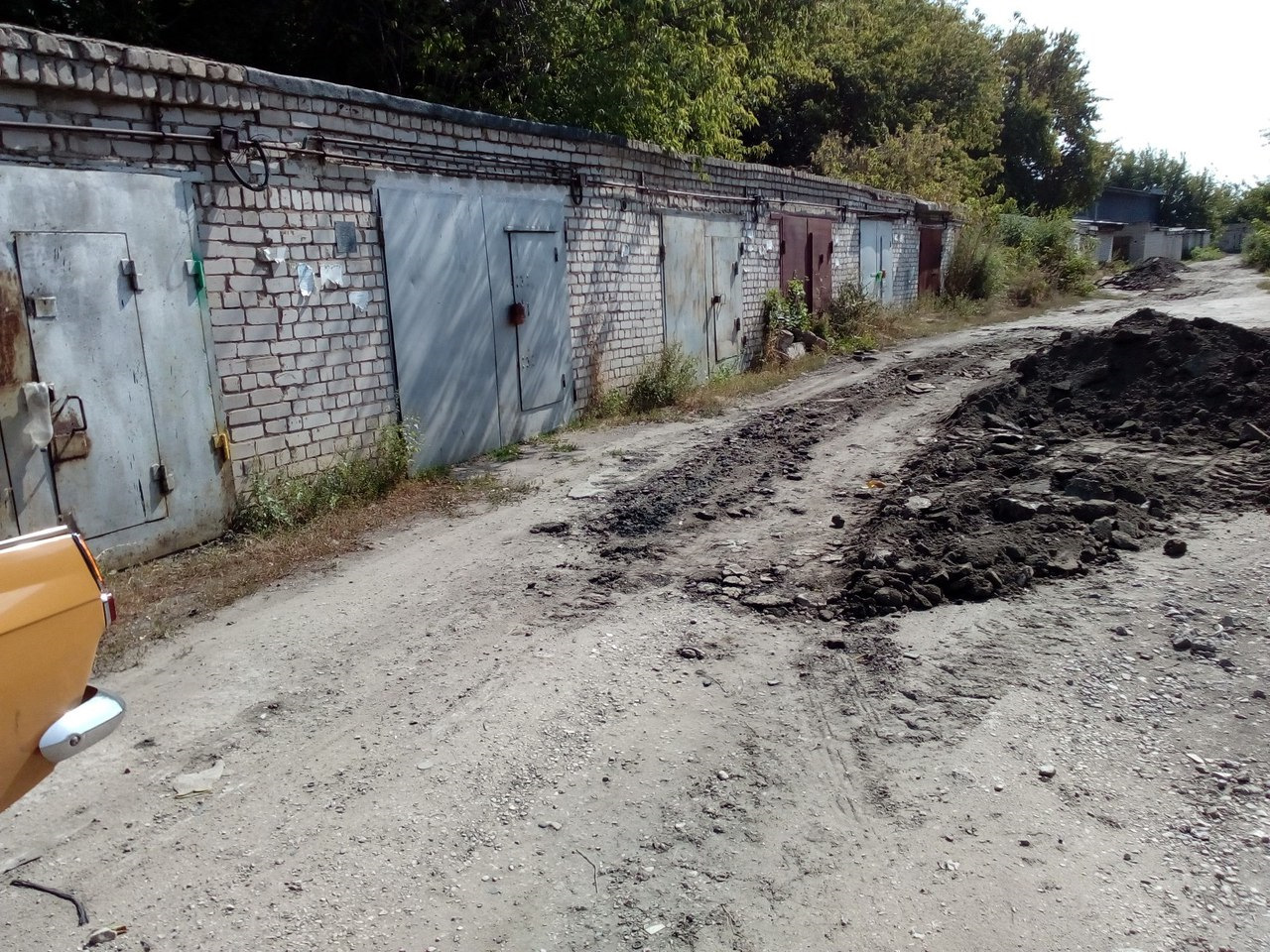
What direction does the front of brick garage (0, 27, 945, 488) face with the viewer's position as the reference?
facing the viewer and to the right of the viewer

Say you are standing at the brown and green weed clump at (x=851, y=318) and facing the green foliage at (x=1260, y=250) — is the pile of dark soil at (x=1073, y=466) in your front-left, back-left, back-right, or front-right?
back-right

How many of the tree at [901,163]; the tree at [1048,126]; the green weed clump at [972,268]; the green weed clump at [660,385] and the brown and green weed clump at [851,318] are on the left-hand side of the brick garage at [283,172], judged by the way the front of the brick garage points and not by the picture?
5

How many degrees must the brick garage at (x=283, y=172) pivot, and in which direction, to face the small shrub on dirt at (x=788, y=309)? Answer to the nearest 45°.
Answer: approximately 90° to its left

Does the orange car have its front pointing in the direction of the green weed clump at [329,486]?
no

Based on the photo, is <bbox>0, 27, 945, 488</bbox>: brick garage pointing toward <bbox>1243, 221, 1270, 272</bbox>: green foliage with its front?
no

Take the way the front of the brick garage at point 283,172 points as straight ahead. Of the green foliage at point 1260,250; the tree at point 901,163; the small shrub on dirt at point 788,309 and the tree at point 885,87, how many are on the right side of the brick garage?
0

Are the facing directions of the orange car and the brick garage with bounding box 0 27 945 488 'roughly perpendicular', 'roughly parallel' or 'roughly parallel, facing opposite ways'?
roughly perpendicular

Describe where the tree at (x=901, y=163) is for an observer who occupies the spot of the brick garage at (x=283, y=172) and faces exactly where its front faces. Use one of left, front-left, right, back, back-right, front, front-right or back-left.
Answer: left

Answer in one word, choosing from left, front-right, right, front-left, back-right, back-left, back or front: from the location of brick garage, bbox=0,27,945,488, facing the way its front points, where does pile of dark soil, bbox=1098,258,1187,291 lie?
left

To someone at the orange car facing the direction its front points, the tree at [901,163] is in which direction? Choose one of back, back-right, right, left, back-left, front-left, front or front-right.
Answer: back

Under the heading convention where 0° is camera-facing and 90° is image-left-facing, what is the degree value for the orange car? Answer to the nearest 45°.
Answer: approximately 45°

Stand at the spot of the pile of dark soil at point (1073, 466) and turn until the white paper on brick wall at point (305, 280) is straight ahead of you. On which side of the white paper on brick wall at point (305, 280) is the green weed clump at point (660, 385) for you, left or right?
right

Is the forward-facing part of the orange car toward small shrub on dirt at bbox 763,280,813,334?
no
